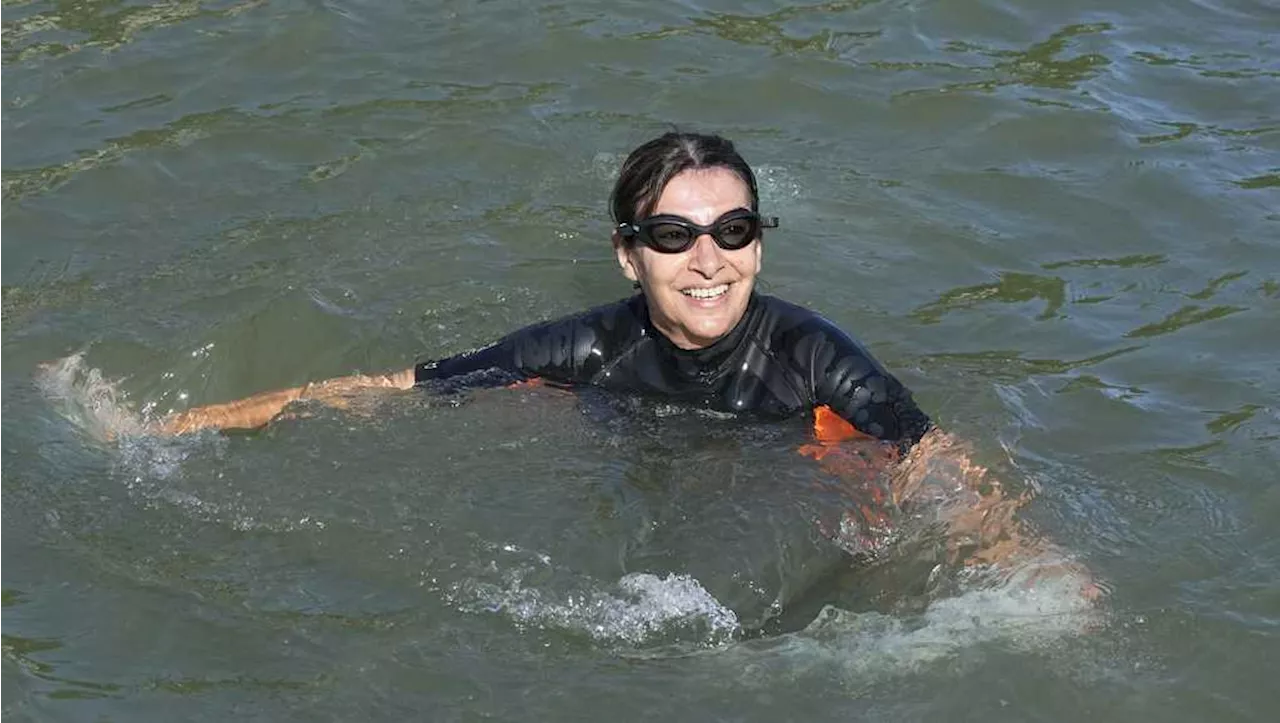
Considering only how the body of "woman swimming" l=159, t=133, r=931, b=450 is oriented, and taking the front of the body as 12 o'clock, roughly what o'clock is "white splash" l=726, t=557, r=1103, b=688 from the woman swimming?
The white splash is roughly at 11 o'clock from the woman swimming.

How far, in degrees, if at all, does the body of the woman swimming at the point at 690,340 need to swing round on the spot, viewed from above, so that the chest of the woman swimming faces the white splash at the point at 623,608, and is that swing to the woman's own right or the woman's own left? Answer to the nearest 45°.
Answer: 0° — they already face it

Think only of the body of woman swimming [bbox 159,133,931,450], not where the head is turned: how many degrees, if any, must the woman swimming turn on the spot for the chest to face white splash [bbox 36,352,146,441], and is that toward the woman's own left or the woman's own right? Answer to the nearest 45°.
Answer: approximately 90° to the woman's own right

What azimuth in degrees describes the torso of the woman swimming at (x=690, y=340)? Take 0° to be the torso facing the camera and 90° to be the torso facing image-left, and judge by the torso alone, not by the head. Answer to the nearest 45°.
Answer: approximately 0°
